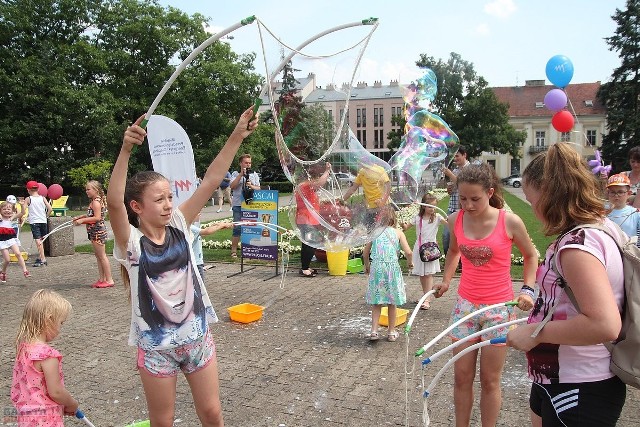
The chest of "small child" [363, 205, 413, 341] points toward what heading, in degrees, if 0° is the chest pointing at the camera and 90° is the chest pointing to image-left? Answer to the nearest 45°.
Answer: approximately 180°

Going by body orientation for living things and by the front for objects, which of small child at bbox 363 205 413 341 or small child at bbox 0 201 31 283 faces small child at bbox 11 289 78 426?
small child at bbox 0 201 31 283

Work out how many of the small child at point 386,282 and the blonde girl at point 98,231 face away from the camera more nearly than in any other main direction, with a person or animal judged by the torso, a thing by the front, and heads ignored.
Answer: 1

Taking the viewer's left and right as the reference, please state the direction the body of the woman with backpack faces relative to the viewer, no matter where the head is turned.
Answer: facing to the left of the viewer

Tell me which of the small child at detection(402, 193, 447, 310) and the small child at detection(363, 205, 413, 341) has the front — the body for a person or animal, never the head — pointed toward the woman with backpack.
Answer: the small child at detection(402, 193, 447, 310)

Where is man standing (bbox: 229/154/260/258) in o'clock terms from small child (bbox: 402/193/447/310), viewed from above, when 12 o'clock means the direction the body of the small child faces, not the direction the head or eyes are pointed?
The man standing is roughly at 4 o'clock from the small child.

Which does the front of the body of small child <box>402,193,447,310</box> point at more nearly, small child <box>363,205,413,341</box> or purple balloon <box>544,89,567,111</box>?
the small child
